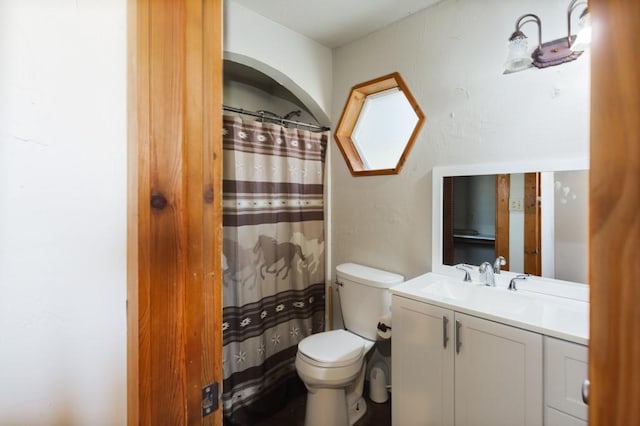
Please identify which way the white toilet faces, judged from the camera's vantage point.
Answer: facing the viewer and to the left of the viewer

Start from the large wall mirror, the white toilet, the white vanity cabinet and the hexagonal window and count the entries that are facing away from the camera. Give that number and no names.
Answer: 0

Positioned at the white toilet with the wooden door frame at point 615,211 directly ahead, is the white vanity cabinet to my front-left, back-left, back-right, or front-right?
front-left

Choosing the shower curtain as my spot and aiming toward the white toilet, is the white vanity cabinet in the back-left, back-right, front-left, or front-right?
front-right

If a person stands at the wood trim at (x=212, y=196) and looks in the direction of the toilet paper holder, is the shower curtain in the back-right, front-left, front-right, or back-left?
front-left

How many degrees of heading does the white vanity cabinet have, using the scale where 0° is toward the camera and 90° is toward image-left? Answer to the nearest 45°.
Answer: approximately 45°

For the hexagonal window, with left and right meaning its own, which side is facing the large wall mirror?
left

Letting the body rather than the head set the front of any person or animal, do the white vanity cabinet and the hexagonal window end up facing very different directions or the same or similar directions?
same or similar directions

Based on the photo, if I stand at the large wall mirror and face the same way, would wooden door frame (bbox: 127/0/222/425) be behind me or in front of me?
in front

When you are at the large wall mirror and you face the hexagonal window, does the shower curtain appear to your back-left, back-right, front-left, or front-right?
front-left

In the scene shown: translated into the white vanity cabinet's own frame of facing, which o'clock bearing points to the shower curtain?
The shower curtain is roughly at 2 o'clock from the white vanity cabinet.

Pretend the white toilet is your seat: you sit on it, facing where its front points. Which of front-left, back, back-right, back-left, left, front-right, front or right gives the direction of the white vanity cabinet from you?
left
